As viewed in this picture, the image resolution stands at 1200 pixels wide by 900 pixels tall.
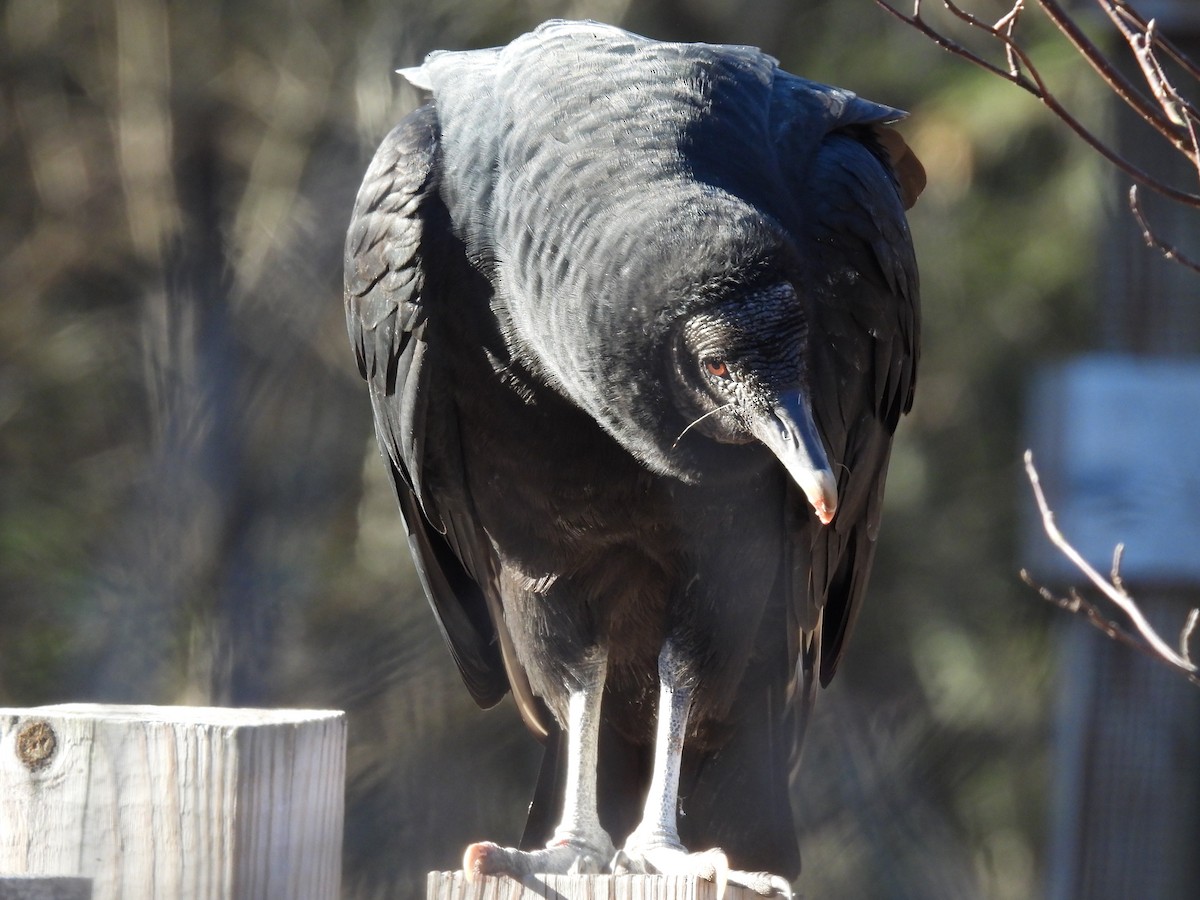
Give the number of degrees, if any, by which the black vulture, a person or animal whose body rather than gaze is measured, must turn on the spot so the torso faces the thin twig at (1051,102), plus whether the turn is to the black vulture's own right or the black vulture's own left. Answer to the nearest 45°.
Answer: approximately 45° to the black vulture's own left

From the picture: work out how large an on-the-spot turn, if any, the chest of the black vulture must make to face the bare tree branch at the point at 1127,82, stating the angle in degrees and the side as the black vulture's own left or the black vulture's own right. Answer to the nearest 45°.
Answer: approximately 45° to the black vulture's own left

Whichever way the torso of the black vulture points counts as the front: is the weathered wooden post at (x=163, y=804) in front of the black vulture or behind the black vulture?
in front

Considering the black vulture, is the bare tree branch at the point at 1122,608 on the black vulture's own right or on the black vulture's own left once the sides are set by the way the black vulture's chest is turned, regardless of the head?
on the black vulture's own left

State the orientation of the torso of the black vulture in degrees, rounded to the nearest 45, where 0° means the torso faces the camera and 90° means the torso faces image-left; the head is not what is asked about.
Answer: approximately 0°
